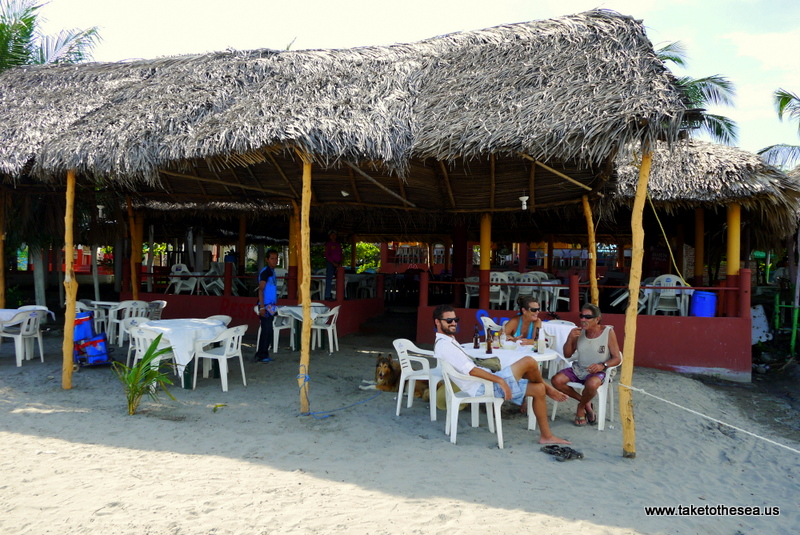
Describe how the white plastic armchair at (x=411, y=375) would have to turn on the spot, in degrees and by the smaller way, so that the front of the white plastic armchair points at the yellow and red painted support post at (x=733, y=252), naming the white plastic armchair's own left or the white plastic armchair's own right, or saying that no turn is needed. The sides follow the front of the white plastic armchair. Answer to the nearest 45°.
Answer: approximately 45° to the white plastic armchair's own left

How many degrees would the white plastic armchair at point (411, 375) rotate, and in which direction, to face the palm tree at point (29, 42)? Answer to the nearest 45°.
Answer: approximately 135° to its left

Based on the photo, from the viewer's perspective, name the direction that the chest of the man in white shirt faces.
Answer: to the viewer's right

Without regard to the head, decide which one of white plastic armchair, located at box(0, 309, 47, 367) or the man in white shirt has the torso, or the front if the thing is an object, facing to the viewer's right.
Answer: the man in white shirt

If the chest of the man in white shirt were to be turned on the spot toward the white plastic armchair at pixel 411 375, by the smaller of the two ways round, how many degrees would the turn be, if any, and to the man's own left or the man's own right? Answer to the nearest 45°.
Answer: approximately 135° to the man's own left

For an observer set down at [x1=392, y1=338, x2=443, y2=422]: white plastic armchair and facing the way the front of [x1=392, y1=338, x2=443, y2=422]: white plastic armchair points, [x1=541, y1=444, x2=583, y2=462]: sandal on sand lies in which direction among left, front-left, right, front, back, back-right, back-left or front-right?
front-right

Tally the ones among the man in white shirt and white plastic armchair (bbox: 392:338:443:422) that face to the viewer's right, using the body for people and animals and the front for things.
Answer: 2

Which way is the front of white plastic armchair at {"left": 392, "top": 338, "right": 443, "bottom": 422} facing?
to the viewer's right

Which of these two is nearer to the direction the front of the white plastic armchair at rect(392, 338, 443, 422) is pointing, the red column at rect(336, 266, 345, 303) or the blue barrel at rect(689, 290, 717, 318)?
the blue barrel
